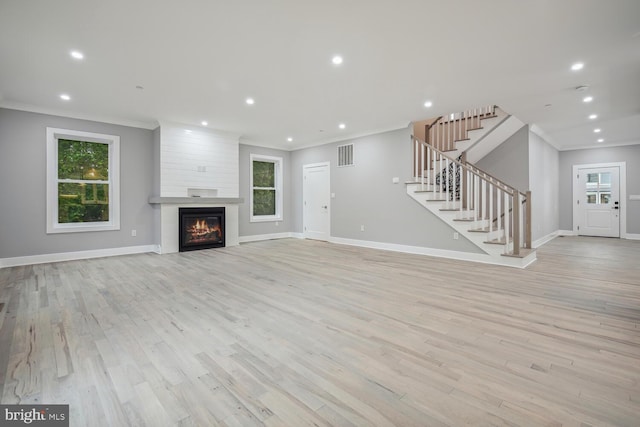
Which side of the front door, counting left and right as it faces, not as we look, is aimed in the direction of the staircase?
front

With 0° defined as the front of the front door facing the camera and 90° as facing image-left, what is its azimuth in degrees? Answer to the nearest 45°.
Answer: approximately 0°

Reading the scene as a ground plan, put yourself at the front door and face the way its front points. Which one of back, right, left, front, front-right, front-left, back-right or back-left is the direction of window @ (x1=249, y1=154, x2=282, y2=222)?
front-right

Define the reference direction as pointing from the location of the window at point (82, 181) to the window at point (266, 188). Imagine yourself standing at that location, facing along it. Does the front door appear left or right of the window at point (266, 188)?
right

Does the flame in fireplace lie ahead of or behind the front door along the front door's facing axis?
ahead

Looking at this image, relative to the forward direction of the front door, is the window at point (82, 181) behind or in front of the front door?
in front
